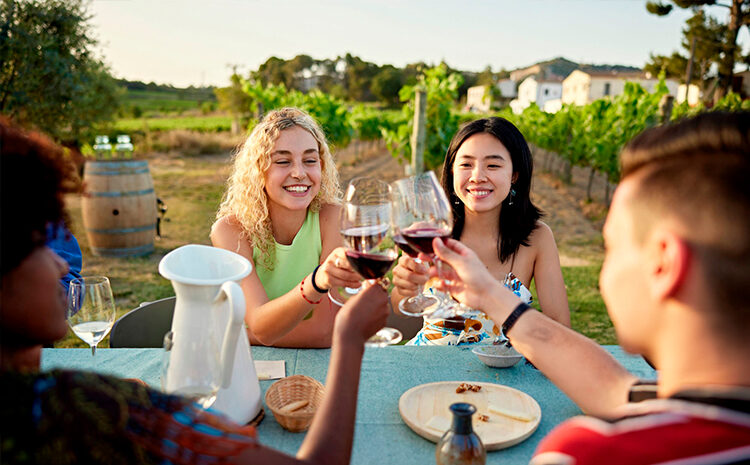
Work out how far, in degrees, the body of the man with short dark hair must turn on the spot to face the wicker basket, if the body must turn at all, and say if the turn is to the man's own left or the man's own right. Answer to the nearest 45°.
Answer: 0° — they already face it

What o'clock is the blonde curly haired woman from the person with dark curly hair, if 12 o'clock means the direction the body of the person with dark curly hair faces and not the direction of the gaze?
The blonde curly haired woman is roughly at 11 o'clock from the person with dark curly hair.

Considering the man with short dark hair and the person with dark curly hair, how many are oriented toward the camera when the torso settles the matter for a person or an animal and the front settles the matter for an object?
0

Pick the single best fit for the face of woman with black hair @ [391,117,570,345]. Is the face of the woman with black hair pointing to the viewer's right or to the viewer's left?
to the viewer's left

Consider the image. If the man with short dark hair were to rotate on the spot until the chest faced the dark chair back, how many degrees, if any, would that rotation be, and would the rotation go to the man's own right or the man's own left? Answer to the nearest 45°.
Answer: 0° — they already face it

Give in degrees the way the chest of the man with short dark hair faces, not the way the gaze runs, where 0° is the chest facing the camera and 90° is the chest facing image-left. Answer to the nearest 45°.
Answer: approximately 135°

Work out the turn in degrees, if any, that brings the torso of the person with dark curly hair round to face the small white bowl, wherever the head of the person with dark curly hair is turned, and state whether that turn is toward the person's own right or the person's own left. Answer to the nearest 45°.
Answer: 0° — they already face it

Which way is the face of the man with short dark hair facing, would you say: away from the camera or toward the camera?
away from the camera

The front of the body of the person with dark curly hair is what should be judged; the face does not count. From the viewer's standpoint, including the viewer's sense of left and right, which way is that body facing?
facing away from the viewer and to the right of the viewer

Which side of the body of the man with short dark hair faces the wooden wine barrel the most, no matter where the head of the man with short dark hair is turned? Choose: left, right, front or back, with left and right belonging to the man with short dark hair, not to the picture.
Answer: front

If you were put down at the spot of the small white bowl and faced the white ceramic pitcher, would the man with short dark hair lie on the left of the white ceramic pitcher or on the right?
left

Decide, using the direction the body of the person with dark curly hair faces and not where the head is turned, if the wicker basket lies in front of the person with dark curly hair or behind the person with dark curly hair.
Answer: in front

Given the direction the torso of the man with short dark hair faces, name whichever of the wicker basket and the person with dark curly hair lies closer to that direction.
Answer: the wicker basket
